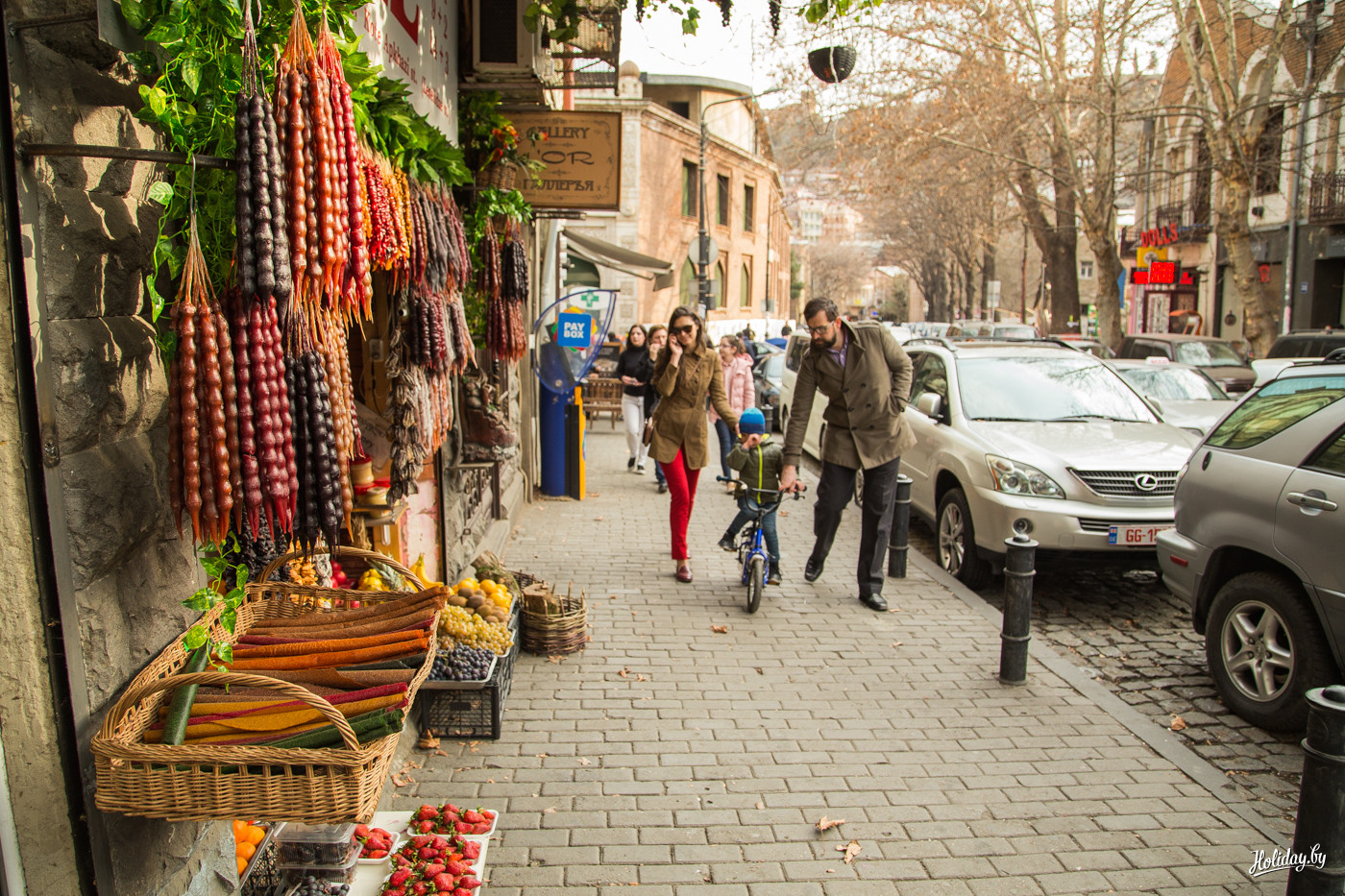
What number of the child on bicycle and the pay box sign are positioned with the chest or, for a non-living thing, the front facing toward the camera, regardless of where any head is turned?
2

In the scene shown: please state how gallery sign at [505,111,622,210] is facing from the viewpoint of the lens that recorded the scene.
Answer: facing the viewer

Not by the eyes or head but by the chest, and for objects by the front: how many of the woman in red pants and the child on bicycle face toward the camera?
2

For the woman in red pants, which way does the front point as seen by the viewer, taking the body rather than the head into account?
toward the camera

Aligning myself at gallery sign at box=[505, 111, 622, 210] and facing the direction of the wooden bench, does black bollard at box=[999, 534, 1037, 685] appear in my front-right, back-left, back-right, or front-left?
back-right

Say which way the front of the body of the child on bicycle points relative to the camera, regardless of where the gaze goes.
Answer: toward the camera

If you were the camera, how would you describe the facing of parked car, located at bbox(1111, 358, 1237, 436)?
facing the viewer and to the right of the viewer

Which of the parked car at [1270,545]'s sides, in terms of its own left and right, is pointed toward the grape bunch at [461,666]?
right

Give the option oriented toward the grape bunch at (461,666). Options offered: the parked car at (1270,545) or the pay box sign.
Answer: the pay box sign

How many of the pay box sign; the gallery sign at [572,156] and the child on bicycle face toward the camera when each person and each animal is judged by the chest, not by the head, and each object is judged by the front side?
3

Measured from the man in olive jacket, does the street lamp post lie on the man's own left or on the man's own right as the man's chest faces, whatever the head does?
on the man's own right

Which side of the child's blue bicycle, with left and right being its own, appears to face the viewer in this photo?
front

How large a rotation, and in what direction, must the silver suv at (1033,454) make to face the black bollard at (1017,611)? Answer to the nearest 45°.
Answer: approximately 45° to its right

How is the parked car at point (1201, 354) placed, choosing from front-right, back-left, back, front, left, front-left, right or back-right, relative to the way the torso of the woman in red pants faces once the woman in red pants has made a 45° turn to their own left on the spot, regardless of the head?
left

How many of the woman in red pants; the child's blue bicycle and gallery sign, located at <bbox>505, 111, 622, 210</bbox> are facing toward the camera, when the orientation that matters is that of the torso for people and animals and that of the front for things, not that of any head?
3

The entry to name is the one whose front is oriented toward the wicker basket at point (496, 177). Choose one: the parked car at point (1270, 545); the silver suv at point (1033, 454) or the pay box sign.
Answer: the pay box sign
